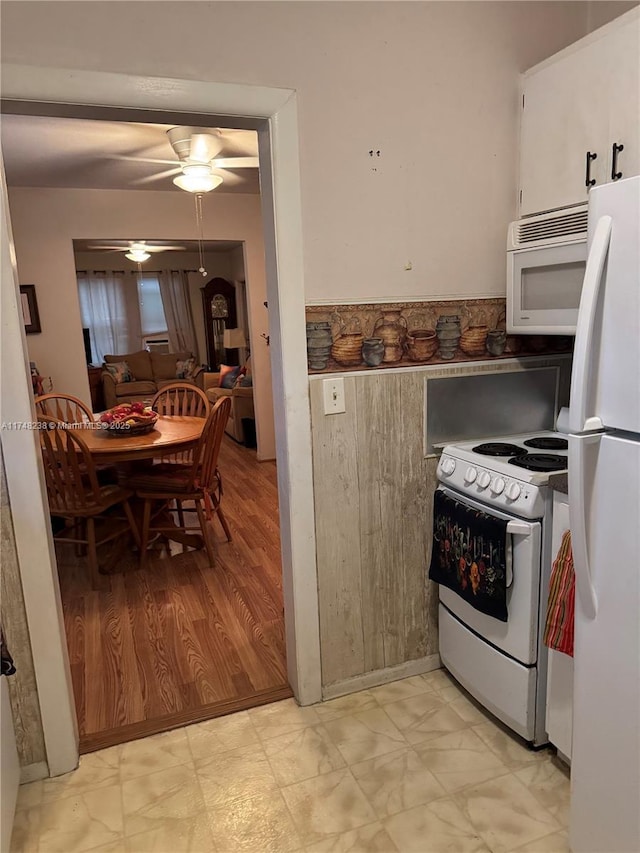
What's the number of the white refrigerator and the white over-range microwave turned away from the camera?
0

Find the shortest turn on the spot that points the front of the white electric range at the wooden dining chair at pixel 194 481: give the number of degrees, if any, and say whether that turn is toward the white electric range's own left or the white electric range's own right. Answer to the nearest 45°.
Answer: approximately 90° to the white electric range's own right

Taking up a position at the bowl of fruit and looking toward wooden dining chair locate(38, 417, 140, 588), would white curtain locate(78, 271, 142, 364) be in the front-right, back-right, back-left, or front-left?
back-right

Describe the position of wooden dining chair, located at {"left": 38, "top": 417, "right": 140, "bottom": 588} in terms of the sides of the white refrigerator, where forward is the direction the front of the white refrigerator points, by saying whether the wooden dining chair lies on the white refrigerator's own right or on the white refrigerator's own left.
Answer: on the white refrigerator's own right

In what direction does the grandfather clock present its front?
toward the camera

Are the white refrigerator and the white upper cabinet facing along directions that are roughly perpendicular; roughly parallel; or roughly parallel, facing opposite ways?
roughly parallel

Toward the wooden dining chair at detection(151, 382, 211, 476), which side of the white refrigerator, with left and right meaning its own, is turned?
right

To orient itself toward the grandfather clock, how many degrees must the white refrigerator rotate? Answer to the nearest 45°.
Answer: approximately 90° to its right

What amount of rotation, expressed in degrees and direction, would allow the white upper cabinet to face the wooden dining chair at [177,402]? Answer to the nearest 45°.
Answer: approximately 90° to its right

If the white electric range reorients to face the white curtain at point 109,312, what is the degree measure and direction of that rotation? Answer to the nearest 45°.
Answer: approximately 90° to its right

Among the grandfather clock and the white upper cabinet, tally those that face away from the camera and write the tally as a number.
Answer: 0

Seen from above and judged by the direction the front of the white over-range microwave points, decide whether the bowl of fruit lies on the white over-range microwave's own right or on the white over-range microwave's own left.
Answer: on the white over-range microwave's own right

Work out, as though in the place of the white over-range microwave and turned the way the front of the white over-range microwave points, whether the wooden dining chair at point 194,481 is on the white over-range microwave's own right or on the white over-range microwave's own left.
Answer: on the white over-range microwave's own right

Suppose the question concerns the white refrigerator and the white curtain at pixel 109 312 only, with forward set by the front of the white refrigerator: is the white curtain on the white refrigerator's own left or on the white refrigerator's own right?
on the white refrigerator's own right

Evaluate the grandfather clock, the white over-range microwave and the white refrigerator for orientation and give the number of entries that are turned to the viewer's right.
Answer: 0

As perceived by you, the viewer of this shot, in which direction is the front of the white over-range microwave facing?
facing the viewer and to the left of the viewer
